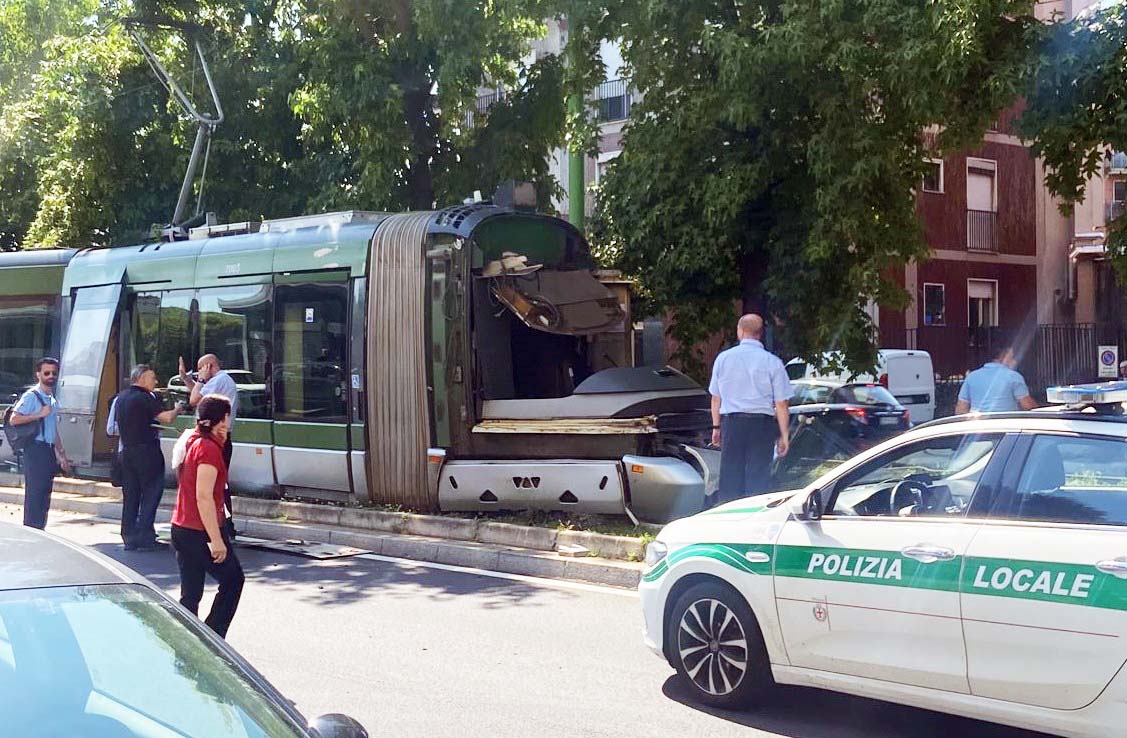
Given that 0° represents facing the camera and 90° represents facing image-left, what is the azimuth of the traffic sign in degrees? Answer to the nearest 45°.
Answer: approximately 0°

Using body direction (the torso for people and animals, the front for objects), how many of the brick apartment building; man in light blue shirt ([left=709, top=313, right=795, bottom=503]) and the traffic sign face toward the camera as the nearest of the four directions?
2

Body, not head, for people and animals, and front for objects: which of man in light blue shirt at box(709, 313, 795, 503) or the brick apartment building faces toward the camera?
the brick apartment building

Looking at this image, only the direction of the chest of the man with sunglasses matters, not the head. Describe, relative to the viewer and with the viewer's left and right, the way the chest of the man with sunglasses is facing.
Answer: facing the viewer and to the right of the viewer

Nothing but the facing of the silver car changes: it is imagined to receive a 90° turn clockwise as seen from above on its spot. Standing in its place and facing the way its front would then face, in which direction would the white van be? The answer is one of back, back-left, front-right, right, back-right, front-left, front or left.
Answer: back

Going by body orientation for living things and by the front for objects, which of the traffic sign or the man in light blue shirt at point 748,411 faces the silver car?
the traffic sign

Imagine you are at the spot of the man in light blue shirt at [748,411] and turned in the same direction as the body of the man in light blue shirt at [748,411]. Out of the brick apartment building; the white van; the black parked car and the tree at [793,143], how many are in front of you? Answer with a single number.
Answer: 4

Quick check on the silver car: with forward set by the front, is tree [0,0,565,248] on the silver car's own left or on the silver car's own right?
on the silver car's own left

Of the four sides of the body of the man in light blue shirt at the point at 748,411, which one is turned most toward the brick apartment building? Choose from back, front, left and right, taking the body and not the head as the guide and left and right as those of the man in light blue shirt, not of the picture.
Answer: front

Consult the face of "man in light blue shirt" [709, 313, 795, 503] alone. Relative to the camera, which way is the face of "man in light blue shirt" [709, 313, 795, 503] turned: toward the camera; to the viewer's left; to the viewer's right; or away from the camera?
away from the camera

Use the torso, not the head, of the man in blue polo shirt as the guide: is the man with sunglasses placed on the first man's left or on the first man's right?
on the first man's left

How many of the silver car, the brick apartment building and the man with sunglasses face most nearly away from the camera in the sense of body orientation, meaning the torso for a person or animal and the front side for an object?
0

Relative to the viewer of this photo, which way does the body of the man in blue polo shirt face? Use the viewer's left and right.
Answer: facing away from the viewer

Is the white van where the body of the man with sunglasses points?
no

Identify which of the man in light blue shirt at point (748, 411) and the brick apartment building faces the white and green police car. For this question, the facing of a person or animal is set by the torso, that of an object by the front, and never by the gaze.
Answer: the brick apartment building

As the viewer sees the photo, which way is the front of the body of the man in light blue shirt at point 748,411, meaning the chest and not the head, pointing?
away from the camera

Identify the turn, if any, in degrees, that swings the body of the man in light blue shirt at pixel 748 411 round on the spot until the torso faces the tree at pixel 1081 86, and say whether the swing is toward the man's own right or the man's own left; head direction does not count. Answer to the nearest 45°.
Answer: approximately 45° to the man's own right

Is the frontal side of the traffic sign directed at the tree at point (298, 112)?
no

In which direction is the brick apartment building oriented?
toward the camera

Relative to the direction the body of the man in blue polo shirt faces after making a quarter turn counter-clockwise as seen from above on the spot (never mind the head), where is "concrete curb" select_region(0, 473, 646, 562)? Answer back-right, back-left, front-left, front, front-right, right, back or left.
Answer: front
